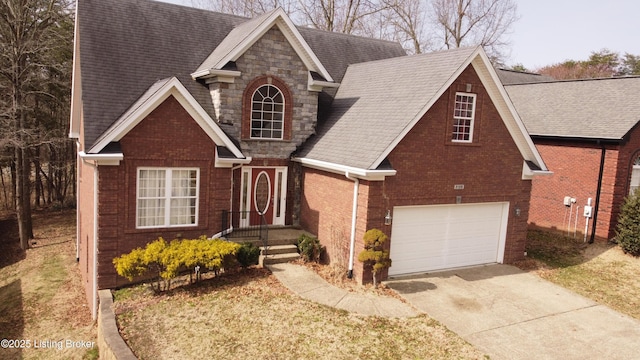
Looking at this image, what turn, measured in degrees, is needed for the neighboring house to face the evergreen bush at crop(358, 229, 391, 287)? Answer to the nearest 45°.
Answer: approximately 90° to its right

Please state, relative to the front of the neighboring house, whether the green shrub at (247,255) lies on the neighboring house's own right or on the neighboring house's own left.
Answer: on the neighboring house's own right

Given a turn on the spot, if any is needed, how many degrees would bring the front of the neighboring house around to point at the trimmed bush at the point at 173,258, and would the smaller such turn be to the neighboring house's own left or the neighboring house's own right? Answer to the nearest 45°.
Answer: approximately 90° to the neighboring house's own right

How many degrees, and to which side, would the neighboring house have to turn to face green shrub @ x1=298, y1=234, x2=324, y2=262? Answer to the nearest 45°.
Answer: approximately 90° to its right

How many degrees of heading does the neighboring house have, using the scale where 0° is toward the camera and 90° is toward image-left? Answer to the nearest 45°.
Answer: approximately 315°

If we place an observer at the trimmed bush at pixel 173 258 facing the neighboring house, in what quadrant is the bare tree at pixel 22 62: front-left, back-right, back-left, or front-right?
back-left

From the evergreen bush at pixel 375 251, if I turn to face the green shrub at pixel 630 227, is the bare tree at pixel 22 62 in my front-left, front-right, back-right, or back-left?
back-left

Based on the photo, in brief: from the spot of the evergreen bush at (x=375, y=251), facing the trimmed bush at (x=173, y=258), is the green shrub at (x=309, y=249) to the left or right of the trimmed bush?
right

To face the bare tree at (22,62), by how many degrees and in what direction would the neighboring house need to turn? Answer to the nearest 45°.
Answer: approximately 90° to its right
